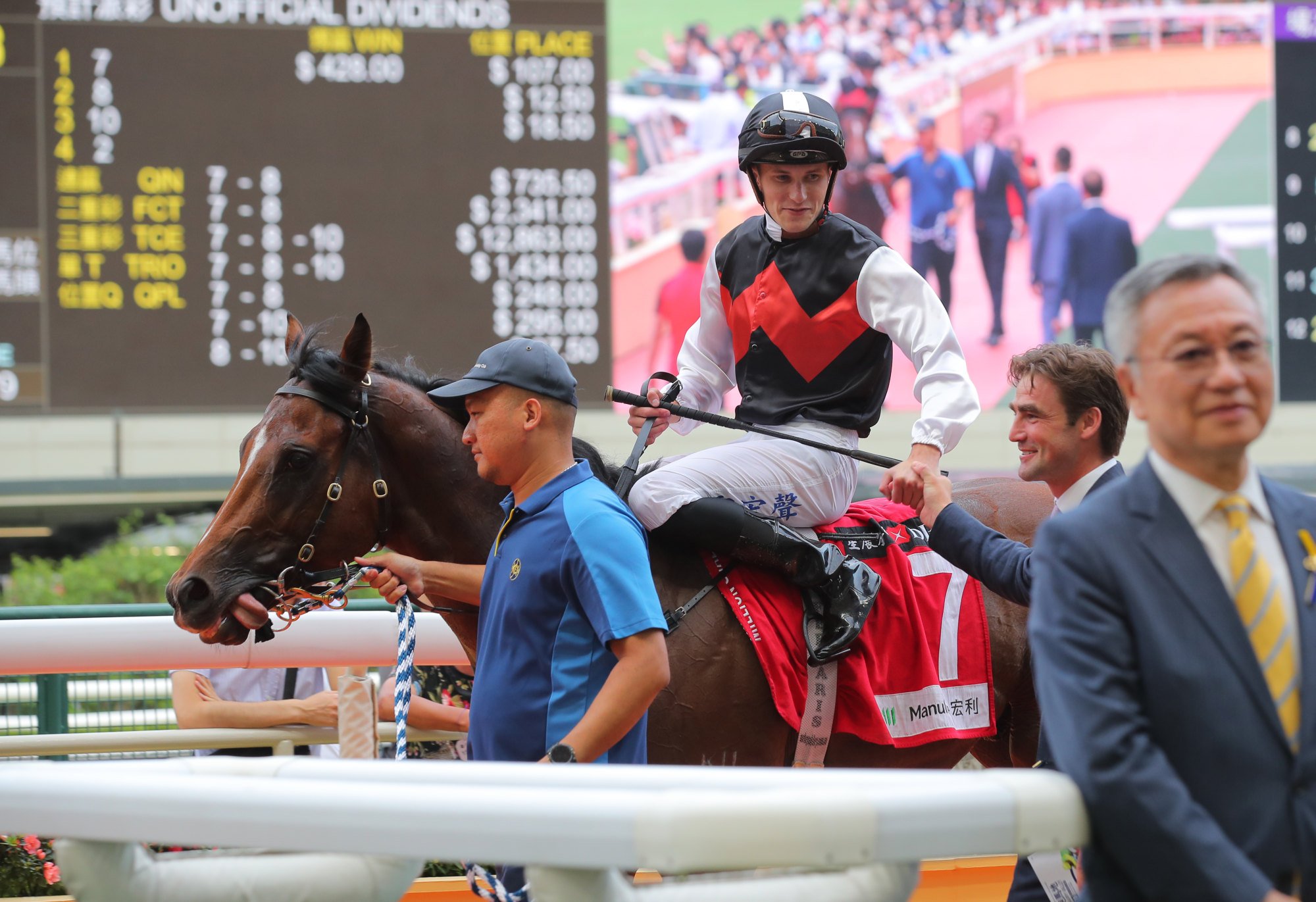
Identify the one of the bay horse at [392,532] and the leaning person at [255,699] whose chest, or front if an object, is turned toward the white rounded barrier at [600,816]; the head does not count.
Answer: the leaning person

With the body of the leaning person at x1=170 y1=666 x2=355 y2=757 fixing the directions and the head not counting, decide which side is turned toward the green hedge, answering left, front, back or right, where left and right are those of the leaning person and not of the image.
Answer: back

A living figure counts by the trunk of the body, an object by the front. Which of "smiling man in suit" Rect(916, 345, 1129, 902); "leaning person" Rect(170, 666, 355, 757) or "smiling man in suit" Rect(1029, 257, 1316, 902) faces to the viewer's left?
"smiling man in suit" Rect(916, 345, 1129, 902)

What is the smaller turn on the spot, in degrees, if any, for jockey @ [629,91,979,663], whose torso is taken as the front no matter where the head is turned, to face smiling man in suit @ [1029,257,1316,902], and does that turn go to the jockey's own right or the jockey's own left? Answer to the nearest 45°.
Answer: approximately 45° to the jockey's own left
